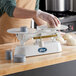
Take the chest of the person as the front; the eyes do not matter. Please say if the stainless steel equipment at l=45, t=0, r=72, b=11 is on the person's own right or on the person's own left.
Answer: on the person's own left

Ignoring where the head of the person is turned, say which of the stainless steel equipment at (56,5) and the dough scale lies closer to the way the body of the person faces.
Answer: the dough scale

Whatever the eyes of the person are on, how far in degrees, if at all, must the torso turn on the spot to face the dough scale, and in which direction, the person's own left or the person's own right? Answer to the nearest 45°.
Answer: approximately 45° to the person's own right

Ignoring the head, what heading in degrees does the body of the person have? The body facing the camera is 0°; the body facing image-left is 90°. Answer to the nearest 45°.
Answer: approximately 315°
